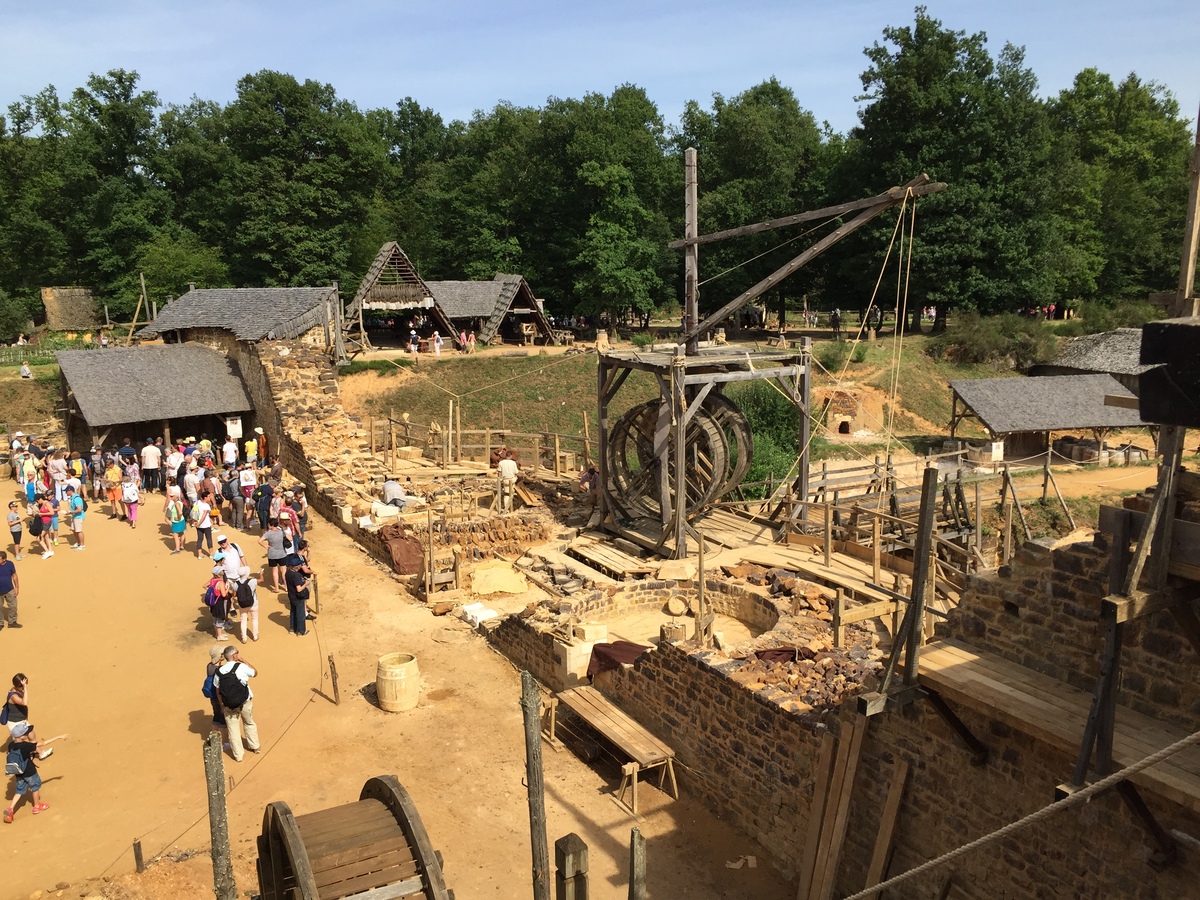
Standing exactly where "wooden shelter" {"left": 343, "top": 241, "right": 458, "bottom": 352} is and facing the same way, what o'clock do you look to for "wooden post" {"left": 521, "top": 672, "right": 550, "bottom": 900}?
The wooden post is roughly at 12 o'clock from the wooden shelter.

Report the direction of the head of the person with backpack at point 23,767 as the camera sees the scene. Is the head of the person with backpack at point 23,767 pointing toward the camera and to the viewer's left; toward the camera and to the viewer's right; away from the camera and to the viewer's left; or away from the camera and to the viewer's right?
away from the camera and to the viewer's right

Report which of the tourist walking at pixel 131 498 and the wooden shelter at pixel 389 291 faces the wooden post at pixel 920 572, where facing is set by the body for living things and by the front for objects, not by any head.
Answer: the wooden shelter

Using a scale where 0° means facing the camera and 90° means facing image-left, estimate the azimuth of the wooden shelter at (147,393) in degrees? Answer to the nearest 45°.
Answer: approximately 0°

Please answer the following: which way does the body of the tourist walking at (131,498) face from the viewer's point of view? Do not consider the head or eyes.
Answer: away from the camera

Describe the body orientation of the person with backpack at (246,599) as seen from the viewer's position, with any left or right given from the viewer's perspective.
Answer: facing away from the viewer

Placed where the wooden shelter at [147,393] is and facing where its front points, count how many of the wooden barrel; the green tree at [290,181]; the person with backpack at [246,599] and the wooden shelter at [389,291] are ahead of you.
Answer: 2

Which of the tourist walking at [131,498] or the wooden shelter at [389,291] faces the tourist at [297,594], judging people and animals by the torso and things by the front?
the wooden shelter

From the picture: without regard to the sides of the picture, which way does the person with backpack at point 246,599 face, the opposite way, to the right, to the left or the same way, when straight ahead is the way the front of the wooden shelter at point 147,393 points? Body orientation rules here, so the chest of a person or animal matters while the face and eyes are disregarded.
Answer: the opposite way
